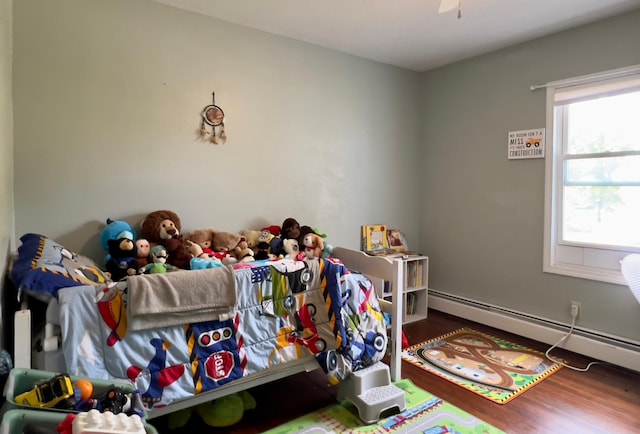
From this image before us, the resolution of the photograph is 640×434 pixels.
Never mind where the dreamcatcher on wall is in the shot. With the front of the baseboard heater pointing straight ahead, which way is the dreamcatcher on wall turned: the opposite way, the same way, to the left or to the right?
to the left

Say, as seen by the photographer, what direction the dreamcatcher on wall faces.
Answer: facing the viewer

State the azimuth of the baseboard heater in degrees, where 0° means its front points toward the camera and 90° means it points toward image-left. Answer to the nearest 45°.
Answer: approximately 45°

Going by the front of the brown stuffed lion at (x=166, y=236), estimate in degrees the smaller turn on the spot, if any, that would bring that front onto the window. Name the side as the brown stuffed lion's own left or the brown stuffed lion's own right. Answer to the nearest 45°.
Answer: approximately 45° to the brown stuffed lion's own left

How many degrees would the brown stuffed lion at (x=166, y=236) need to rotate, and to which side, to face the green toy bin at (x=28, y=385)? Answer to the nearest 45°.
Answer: approximately 45° to its right

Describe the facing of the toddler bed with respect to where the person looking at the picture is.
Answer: facing away from the viewer and to the right of the viewer

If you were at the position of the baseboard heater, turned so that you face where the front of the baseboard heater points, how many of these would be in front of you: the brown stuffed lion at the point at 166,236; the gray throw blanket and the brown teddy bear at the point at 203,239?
3

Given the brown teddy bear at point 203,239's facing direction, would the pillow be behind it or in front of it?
in front

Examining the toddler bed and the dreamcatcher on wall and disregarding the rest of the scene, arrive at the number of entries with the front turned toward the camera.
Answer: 1

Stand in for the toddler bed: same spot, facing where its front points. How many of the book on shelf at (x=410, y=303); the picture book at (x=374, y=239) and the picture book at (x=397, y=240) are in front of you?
3

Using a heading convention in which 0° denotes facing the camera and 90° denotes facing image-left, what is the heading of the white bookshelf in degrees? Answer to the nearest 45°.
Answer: approximately 315°

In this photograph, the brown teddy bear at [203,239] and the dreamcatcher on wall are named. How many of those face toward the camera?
2

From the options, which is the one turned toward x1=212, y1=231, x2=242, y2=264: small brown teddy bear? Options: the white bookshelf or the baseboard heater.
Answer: the baseboard heater

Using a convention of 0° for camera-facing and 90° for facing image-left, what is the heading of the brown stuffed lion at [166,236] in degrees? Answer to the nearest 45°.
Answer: approximately 315°

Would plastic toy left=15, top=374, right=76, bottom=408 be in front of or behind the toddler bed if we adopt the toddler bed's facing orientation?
behind

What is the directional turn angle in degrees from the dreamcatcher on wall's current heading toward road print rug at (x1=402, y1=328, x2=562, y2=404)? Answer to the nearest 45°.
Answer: approximately 90° to its left

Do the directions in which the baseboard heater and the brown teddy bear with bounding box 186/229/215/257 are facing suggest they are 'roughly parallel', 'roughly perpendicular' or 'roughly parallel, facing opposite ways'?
roughly perpendicular
